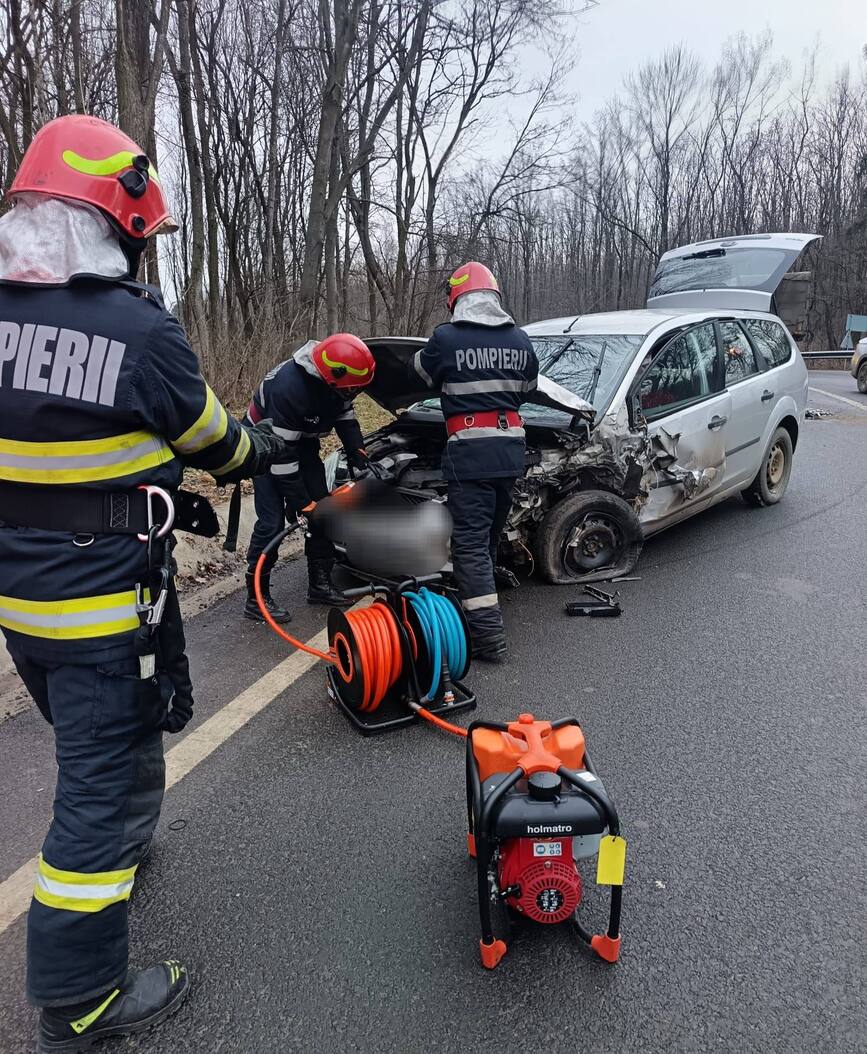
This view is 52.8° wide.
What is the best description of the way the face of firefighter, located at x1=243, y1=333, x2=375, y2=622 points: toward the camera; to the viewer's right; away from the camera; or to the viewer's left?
to the viewer's right

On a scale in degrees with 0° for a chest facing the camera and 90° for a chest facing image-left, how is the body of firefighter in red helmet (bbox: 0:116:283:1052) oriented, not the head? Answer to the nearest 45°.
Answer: approximately 225°

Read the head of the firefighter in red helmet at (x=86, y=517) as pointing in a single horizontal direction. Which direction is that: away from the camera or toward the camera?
away from the camera

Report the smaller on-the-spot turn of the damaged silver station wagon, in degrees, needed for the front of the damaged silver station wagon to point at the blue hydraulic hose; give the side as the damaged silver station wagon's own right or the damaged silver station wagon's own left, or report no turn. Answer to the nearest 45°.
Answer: approximately 45° to the damaged silver station wagon's own left

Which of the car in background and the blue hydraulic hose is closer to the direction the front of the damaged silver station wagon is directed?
the blue hydraulic hose

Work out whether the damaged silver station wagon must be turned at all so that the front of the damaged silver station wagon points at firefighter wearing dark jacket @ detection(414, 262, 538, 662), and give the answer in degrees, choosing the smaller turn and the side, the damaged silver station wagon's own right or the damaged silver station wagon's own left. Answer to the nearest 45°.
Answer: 0° — it already faces them

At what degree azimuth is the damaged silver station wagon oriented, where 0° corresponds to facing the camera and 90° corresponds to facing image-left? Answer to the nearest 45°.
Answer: approximately 45°

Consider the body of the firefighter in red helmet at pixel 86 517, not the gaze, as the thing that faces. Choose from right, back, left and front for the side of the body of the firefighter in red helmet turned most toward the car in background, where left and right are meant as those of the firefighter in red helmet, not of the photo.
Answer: front

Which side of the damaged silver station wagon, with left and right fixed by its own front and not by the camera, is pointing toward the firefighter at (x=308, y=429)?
front

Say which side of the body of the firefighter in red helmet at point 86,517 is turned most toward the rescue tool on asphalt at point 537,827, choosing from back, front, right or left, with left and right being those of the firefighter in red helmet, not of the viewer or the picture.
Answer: right

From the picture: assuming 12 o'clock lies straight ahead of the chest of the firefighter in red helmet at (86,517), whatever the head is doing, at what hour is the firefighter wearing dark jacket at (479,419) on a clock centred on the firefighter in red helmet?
The firefighter wearing dark jacket is roughly at 12 o'clock from the firefighter in red helmet.
